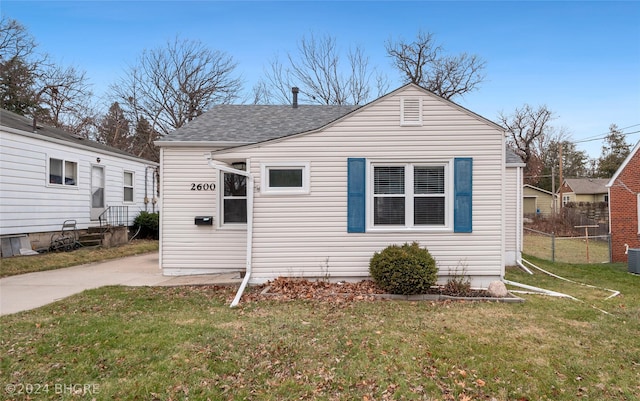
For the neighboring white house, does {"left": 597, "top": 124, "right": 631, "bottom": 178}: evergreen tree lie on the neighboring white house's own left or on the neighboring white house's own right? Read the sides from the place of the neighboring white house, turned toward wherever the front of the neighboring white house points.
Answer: on the neighboring white house's own left

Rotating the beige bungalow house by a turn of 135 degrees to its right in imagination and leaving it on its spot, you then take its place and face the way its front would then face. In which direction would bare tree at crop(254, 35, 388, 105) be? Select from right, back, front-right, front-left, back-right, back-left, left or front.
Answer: front-right

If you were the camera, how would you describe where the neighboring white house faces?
facing the viewer and to the right of the viewer

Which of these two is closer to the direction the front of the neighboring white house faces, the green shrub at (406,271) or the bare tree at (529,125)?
the green shrub

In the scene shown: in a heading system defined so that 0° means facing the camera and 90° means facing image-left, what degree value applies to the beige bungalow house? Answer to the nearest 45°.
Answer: approximately 0°

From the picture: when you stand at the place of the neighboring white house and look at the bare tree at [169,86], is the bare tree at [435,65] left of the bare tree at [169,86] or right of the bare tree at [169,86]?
right

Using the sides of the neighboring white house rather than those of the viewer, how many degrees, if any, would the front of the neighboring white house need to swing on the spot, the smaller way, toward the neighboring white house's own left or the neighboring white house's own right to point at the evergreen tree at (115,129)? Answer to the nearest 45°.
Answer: approximately 135° to the neighboring white house's own left

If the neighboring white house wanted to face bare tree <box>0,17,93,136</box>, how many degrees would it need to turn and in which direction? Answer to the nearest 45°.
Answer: approximately 135° to its left

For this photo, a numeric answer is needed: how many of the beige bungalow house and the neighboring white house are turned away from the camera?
0

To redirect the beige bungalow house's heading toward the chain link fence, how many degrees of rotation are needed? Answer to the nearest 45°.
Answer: approximately 135° to its left

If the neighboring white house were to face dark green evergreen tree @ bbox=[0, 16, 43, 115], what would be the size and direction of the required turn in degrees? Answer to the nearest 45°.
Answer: approximately 135° to its left
